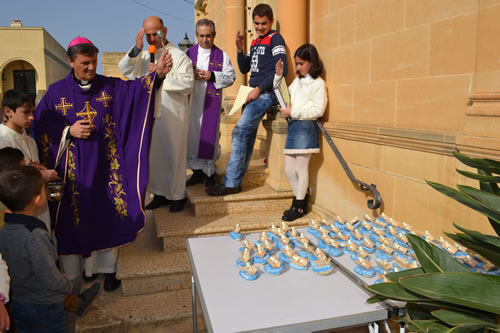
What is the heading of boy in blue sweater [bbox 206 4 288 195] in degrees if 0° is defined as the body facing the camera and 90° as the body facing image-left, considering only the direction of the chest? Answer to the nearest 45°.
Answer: approximately 45°

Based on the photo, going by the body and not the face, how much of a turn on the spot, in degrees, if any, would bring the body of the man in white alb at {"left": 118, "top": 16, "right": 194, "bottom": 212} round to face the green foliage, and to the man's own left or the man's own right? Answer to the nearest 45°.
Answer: approximately 45° to the man's own left

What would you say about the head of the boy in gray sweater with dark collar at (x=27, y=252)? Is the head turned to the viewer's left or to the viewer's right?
to the viewer's right

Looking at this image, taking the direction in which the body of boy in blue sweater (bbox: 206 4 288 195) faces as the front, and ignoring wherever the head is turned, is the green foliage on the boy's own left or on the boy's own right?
on the boy's own left

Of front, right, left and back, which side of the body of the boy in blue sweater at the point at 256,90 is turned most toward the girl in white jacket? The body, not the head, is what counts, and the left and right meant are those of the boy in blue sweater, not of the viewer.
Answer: left

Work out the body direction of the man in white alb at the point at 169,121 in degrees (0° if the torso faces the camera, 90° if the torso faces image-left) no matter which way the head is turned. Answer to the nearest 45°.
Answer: approximately 45°

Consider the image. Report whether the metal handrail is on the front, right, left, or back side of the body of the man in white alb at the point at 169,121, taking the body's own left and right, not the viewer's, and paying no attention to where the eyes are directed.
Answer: left

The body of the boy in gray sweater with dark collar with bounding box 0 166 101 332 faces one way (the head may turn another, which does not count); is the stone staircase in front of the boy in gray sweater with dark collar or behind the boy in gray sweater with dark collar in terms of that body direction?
in front

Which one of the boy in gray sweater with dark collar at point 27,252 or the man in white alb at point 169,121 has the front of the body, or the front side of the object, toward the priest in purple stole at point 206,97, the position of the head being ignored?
the boy in gray sweater with dark collar

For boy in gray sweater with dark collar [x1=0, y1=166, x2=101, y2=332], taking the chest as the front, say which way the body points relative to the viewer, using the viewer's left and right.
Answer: facing away from the viewer and to the right of the viewer

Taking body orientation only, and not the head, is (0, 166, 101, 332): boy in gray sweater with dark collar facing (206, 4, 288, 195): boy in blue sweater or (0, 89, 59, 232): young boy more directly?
the boy in blue sweater

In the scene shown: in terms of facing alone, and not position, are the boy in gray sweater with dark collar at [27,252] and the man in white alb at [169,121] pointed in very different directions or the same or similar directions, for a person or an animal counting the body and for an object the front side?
very different directions

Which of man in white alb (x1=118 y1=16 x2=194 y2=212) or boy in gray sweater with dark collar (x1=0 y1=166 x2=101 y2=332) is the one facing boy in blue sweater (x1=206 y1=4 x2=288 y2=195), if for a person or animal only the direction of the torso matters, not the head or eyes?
the boy in gray sweater with dark collar

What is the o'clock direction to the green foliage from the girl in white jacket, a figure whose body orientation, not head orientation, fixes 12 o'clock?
The green foliage is roughly at 10 o'clock from the girl in white jacket.
